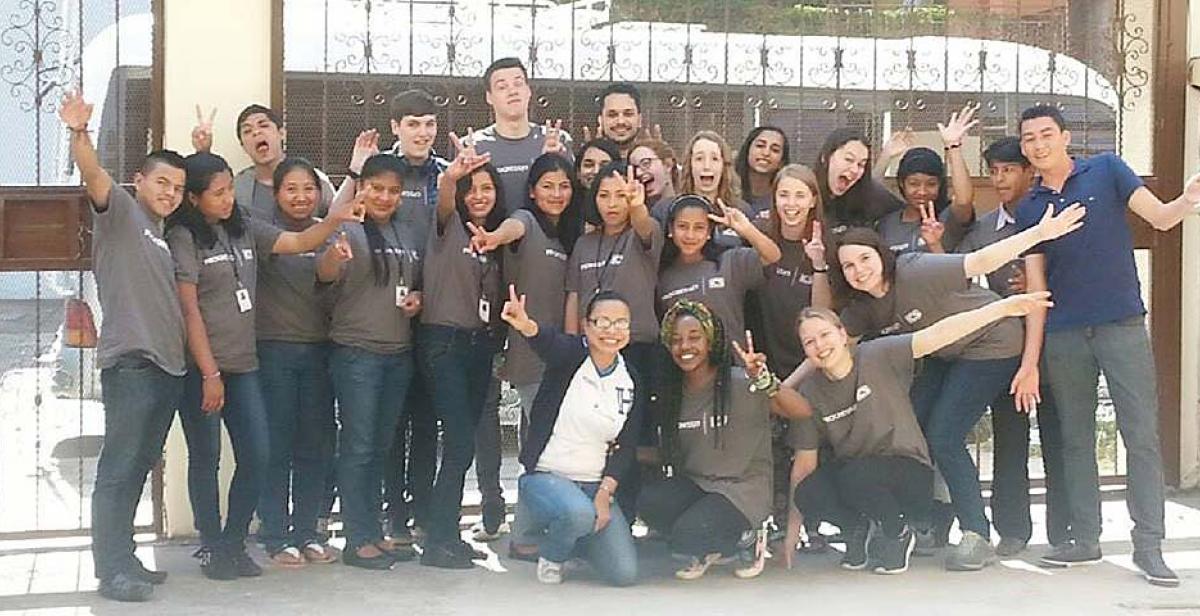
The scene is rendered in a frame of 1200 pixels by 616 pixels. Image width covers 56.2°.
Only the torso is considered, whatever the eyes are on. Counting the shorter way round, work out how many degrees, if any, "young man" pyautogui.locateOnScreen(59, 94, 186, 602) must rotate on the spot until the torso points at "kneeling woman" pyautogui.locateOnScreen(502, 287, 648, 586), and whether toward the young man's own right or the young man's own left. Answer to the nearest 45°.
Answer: approximately 45° to the young man's own left

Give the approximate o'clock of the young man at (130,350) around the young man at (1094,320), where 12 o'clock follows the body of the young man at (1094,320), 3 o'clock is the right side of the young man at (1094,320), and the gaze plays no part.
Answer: the young man at (130,350) is roughly at 2 o'clock from the young man at (1094,320).

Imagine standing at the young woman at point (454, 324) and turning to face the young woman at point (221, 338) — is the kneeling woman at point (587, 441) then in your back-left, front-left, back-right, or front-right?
back-left

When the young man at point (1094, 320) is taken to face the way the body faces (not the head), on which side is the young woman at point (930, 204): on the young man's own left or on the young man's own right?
on the young man's own right

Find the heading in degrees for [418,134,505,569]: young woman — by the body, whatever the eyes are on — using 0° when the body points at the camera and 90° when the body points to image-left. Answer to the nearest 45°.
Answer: approximately 315°

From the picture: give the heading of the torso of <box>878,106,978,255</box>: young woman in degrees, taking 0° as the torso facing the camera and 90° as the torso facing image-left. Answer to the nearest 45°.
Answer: approximately 0°

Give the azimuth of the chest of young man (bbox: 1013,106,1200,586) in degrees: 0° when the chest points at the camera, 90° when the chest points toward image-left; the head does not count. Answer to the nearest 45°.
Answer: approximately 0°

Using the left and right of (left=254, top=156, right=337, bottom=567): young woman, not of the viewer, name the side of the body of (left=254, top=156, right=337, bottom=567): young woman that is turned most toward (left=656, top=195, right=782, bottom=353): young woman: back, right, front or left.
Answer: left
